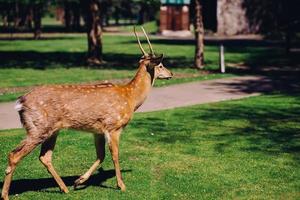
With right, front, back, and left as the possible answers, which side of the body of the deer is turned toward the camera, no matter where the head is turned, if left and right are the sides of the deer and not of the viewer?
right

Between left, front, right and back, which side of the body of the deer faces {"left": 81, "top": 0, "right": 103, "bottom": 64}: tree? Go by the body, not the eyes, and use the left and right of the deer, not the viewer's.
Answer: left
